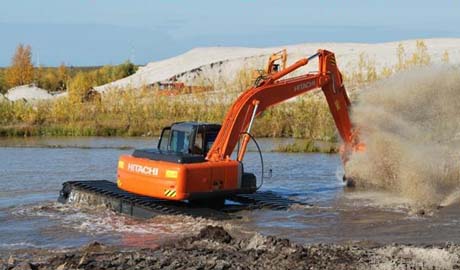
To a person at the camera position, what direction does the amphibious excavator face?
facing away from the viewer and to the right of the viewer
